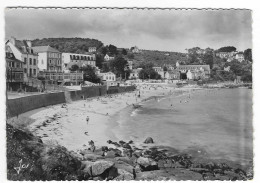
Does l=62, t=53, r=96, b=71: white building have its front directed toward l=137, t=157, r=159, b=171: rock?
yes

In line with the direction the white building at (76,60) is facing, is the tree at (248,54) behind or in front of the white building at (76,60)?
in front

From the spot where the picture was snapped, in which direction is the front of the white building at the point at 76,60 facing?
facing the viewer and to the right of the viewer

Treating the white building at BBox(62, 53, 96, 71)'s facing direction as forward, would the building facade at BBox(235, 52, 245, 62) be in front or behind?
in front
